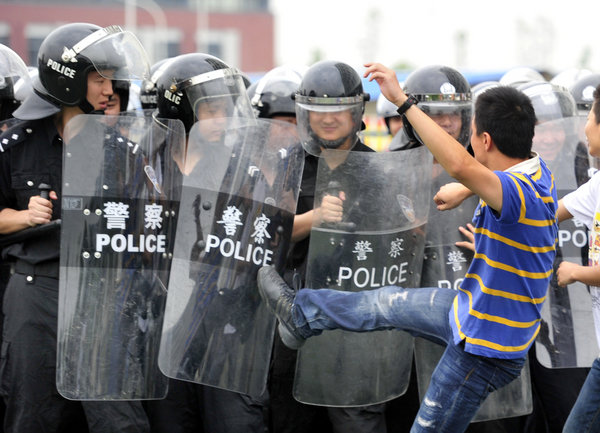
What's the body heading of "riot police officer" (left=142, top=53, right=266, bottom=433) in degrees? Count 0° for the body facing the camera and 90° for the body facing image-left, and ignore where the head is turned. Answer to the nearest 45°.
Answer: approximately 315°

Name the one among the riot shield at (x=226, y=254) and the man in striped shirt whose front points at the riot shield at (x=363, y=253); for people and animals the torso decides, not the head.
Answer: the man in striped shirt

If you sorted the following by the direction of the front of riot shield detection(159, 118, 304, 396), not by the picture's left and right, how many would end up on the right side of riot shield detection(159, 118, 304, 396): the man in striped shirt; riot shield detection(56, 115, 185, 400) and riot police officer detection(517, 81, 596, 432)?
1

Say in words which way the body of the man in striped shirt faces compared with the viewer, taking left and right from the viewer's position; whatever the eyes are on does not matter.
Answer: facing away from the viewer and to the left of the viewer

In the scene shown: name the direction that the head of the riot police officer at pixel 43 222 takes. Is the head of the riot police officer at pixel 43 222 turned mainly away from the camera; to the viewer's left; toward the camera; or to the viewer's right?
to the viewer's right

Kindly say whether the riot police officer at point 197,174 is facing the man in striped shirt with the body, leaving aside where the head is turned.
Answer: yes

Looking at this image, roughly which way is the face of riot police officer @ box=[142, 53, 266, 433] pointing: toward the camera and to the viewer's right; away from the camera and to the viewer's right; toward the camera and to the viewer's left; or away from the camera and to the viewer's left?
toward the camera and to the viewer's right

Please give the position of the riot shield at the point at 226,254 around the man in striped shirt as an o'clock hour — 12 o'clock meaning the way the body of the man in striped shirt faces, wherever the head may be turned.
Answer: The riot shield is roughly at 11 o'clock from the man in striped shirt.

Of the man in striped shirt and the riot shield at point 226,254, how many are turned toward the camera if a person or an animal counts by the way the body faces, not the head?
1

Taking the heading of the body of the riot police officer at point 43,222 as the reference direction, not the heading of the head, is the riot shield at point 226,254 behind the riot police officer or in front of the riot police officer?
in front

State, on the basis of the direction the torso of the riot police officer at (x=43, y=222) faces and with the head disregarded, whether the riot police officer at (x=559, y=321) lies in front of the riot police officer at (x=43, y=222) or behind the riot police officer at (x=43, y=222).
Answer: in front
